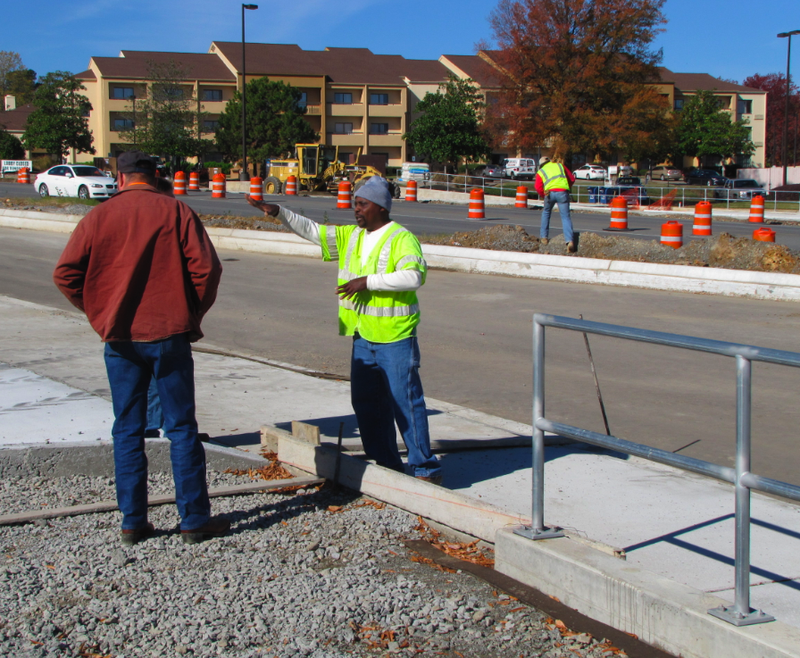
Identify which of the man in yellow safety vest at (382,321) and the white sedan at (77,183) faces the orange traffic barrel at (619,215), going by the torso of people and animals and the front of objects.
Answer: the white sedan

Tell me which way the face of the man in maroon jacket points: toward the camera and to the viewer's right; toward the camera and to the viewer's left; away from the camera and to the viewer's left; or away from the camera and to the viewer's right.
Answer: away from the camera and to the viewer's right

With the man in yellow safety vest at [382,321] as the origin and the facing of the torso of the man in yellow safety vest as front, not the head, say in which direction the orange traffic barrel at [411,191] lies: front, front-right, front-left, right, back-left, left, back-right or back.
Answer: back-right

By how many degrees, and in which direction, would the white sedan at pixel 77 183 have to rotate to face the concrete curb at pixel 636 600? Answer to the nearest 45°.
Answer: approximately 45° to its right

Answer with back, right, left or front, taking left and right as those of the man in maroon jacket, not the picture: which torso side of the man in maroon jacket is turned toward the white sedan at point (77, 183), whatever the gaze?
front

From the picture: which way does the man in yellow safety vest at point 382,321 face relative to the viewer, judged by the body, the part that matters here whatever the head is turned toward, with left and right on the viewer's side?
facing the viewer and to the left of the viewer

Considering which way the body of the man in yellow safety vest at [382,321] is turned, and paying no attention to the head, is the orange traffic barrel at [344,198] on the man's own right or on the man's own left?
on the man's own right

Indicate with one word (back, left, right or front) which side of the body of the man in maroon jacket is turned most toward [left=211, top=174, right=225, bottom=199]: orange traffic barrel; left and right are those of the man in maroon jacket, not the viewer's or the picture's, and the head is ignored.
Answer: front

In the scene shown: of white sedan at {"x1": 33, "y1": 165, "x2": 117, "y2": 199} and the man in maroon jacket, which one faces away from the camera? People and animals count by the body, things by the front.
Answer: the man in maroon jacket

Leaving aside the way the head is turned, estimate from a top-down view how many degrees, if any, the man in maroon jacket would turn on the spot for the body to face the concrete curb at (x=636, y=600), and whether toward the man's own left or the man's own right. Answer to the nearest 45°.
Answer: approximately 135° to the man's own right

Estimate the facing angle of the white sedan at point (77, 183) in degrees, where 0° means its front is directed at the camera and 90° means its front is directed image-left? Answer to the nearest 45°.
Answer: approximately 315°

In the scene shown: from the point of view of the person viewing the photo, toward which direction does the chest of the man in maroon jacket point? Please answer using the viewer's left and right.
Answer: facing away from the viewer
